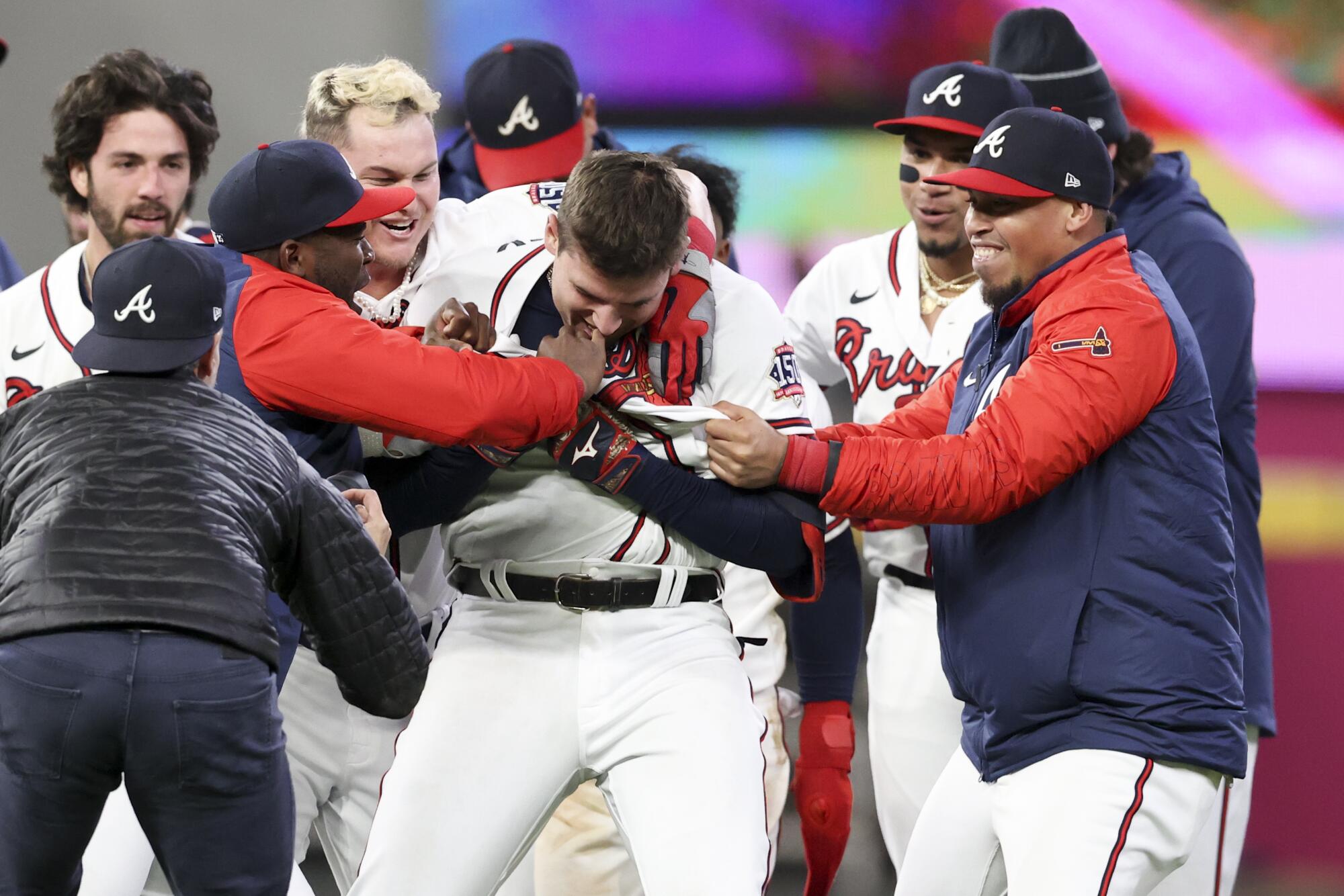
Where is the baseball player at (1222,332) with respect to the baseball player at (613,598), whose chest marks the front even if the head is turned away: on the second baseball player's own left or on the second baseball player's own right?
on the second baseball player's own left

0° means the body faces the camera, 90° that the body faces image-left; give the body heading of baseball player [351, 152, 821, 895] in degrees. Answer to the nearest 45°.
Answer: approximately 0°

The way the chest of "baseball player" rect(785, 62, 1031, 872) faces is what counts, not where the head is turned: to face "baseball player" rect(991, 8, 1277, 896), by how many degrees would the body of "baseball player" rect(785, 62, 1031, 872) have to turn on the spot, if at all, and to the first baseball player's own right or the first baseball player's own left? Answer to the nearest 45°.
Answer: approximately 90° to the first baseball player's own left

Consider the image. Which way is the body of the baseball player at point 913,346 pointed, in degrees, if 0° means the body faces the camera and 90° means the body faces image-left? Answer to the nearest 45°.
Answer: approximately 0°

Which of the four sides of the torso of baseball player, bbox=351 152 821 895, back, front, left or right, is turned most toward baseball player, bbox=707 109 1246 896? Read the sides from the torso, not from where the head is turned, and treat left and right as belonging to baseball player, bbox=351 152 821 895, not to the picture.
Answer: left

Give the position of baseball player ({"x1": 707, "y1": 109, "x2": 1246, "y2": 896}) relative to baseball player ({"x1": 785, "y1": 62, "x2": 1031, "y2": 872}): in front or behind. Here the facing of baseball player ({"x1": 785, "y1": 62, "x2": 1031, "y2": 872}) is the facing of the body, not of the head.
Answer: in front

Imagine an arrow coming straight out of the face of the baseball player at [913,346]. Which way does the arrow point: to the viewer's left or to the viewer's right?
to the viewer's left

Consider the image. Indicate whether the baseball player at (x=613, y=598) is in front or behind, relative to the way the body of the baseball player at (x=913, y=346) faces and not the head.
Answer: in front

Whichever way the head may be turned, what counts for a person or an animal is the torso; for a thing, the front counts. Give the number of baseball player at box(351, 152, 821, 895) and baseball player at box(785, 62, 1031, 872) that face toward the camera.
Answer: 2
